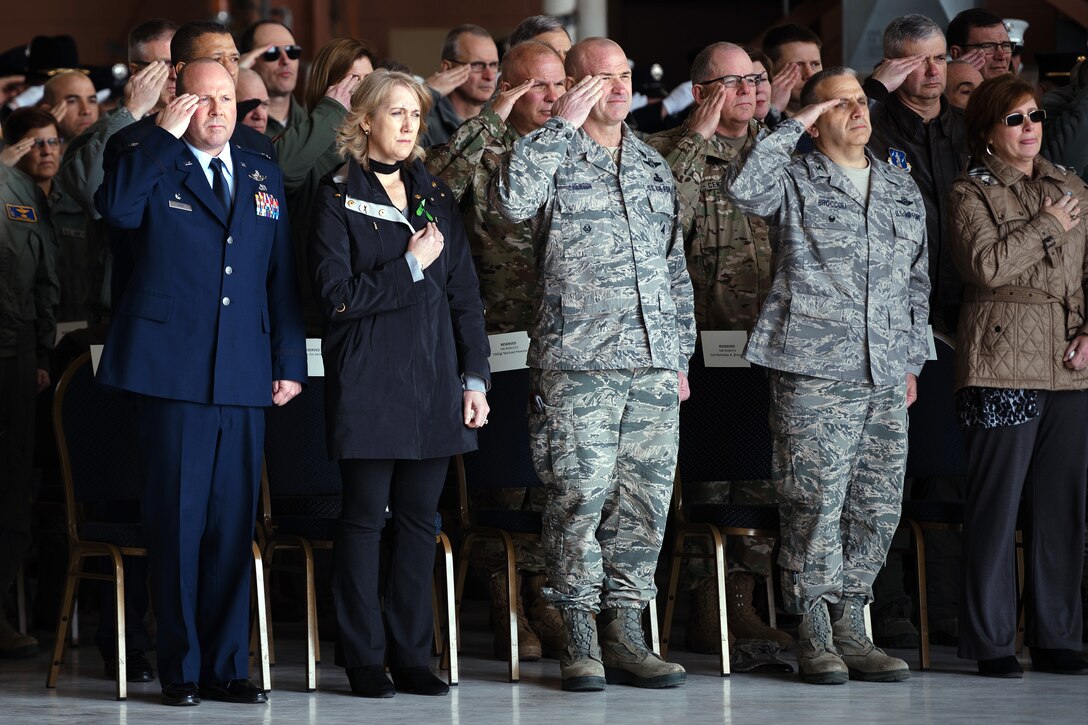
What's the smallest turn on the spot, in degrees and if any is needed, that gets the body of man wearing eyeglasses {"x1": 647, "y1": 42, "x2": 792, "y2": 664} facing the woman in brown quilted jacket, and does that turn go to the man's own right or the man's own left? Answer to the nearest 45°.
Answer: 0° — they already face them

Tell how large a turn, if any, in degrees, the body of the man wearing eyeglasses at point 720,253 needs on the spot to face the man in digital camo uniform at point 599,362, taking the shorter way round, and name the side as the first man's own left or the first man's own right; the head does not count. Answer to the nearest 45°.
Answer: approximately 45° to the first man's own right

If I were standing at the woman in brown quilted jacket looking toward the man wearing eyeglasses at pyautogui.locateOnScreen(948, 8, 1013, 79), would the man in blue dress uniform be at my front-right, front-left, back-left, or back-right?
back-left

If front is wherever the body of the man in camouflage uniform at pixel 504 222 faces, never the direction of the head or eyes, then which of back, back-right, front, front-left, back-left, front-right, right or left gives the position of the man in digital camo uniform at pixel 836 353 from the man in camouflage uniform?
front

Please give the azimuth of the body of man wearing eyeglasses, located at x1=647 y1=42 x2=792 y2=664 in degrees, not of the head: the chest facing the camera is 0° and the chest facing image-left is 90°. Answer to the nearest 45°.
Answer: approximately 315°

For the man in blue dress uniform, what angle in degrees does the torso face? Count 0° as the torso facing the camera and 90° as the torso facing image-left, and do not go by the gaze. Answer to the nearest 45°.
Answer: approximately 315°

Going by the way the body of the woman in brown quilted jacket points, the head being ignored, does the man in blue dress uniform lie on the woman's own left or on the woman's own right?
on the woman's own right

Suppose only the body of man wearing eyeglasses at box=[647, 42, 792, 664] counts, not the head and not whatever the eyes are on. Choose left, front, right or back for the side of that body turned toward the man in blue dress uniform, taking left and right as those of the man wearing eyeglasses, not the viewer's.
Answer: right

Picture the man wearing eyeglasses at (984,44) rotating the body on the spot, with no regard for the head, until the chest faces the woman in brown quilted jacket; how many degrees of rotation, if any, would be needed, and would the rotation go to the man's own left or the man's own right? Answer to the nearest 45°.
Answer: approximately 45° to the man's own right

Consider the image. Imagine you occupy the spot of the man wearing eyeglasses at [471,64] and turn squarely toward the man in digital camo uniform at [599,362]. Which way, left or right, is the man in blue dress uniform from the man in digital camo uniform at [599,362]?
right

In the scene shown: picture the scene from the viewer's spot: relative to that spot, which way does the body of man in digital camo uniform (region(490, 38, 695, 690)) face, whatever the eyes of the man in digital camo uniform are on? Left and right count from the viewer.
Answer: facing the viewer and to the right of the viewer

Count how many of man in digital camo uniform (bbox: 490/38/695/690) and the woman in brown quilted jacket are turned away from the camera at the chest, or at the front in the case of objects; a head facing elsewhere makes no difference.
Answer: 0
